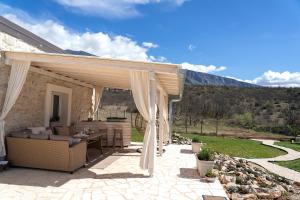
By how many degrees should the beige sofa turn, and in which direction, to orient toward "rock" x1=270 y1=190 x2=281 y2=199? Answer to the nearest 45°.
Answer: approximately 90° to its right

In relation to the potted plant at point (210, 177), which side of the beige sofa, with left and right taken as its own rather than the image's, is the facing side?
right

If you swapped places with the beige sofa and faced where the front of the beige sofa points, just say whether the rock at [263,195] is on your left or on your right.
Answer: on your right

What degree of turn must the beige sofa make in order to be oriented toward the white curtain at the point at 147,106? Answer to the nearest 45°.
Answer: approximately 45° to its right

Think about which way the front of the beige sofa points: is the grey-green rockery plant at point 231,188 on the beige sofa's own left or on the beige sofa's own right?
on the beige sofa's own right

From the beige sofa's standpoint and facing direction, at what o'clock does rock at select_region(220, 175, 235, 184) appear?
The rock is roughly at 2 o'clock from the beige sofa.

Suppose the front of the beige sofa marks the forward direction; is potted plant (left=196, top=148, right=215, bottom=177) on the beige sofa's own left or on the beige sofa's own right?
on the beige sofa's own right
